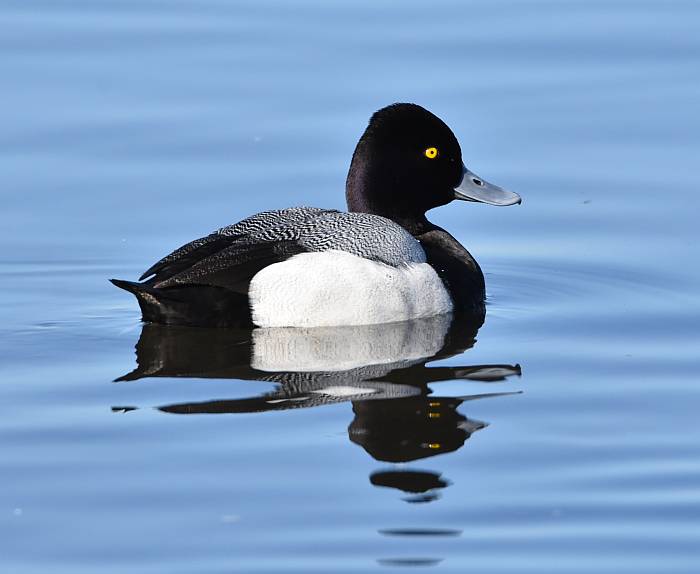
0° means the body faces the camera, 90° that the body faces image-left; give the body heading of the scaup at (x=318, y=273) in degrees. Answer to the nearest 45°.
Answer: approximately 270°
